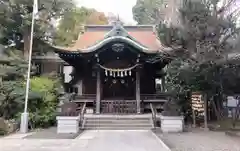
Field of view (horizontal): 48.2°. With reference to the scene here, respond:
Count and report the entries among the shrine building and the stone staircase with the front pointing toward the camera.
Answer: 2

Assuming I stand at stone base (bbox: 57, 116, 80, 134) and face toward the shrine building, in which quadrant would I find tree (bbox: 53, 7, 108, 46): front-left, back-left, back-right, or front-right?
front-left

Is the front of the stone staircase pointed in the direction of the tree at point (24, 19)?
no

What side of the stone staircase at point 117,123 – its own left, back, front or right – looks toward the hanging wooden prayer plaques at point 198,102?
left

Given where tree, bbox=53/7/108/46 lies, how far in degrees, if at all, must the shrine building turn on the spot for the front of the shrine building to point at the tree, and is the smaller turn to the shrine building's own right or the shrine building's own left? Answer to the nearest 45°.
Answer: approximately 135° to the shrine building's own right

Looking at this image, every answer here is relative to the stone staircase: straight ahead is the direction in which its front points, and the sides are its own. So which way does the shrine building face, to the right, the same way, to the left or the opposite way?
the same way

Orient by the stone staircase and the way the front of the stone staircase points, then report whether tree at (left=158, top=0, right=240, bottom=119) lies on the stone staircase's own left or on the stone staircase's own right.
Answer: on the stone staircase's own left

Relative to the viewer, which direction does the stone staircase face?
toward the camera

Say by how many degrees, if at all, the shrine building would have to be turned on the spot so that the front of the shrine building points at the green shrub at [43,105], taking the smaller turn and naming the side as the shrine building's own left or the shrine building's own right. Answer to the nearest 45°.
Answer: approximately 45° to the shrine building's own right

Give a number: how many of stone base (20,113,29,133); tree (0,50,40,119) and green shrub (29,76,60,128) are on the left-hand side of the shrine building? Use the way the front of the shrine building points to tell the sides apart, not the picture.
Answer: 0

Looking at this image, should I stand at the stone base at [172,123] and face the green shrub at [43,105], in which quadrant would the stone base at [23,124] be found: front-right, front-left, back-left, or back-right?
front-left

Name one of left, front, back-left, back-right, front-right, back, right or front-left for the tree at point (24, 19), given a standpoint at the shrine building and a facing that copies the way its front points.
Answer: right

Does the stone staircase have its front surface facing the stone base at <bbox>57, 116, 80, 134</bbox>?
no

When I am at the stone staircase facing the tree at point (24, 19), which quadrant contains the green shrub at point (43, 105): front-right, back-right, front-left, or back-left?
front-left

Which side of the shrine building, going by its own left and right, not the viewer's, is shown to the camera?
front

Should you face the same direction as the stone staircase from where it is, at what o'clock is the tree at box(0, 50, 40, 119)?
The tree is roughly at 3 o'clock from the stone staircase.
